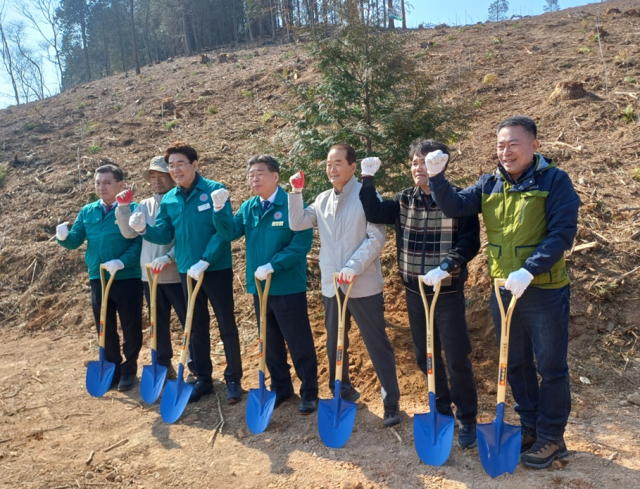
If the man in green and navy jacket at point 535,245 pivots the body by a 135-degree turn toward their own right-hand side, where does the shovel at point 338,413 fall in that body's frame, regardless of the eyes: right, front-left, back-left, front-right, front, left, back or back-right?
left

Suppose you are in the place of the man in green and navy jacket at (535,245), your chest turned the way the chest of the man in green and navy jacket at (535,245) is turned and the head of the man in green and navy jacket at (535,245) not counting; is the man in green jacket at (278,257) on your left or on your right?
on your right

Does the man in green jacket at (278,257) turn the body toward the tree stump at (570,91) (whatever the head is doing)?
no

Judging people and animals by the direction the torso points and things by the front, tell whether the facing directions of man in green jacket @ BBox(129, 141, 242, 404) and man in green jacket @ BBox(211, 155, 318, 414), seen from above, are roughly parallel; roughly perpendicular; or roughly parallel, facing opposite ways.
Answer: roughly parallel

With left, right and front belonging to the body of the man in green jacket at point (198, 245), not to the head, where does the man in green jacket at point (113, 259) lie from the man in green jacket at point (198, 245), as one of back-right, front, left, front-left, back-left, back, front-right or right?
right

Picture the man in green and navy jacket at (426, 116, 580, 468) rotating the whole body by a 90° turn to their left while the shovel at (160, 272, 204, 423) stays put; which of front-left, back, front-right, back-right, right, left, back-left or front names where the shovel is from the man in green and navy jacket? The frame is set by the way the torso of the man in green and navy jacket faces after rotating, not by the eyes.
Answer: back-right

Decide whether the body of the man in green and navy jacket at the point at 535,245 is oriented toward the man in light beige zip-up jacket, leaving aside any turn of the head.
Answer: no

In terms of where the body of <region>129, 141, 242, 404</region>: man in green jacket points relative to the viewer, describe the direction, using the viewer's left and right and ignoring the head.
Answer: facing the viewer and to the left of the viewer

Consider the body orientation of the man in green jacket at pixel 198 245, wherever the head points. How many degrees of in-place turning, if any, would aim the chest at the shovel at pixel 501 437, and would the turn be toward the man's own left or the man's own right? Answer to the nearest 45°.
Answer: approximately 90° to the man's own left

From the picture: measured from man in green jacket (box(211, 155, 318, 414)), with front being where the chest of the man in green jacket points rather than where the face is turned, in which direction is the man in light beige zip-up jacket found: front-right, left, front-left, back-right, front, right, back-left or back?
left

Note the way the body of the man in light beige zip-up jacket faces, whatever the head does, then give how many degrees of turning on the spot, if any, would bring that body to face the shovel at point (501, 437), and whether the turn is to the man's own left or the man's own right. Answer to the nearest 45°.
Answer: approximately 90° to the man's own left

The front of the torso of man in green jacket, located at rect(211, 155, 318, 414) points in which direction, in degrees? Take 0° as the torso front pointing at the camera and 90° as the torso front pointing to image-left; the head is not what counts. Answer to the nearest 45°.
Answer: approximately 45°

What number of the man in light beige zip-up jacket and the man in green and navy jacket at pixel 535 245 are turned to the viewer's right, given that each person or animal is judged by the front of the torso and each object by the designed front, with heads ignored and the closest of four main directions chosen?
0
